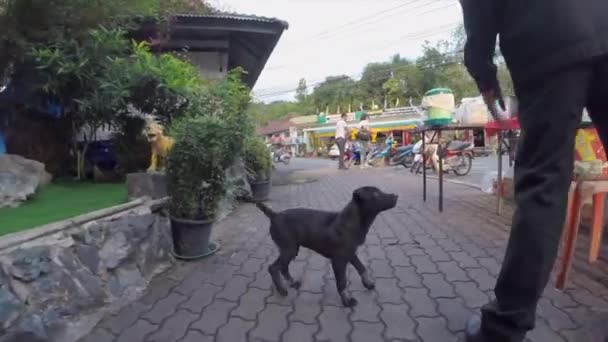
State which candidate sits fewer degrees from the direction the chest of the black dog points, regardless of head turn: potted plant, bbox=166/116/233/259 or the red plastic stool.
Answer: the red plastic stool

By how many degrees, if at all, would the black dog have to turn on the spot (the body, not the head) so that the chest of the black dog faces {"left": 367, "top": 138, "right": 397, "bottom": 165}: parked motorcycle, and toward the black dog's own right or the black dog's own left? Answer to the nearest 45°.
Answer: approximately 90° to the black dog's own left

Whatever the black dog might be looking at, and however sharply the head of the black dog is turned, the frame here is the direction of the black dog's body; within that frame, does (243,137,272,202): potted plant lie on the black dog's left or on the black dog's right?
on the black dog's left

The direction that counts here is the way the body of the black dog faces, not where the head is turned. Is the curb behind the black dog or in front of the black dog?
behind

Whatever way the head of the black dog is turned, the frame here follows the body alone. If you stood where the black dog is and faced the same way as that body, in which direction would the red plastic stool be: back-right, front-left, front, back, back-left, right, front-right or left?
front

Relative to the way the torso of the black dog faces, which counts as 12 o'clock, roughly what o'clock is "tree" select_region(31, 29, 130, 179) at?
The tree is roughly at 7 o'clock from the black dog.

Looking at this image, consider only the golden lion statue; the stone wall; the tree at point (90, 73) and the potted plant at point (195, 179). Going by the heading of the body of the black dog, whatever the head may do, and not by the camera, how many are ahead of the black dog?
0

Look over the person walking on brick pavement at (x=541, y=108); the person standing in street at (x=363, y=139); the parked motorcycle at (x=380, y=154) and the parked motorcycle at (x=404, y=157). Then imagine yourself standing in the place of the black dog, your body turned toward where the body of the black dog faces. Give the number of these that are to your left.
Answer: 3

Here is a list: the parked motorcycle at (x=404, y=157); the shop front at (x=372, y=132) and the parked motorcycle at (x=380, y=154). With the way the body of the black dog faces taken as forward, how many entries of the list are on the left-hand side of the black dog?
3

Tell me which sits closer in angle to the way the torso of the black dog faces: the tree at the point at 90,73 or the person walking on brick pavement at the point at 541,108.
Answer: the person walking on brick pavement

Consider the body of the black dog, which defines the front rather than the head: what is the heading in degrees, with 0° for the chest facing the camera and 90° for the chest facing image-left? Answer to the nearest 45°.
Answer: approximately 270°

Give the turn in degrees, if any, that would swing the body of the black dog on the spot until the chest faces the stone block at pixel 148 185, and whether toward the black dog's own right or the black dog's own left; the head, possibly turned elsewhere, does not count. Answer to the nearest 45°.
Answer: approximately 135° to the black dog's own left

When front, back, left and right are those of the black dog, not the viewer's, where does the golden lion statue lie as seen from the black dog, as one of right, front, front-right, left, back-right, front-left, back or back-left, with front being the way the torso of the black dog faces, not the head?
back-left

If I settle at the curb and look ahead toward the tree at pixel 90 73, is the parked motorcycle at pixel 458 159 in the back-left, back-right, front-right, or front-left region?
front-right

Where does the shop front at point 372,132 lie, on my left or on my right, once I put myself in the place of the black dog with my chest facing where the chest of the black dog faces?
on my left

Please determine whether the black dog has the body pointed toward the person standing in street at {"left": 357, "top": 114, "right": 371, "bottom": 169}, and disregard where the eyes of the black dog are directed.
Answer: no
